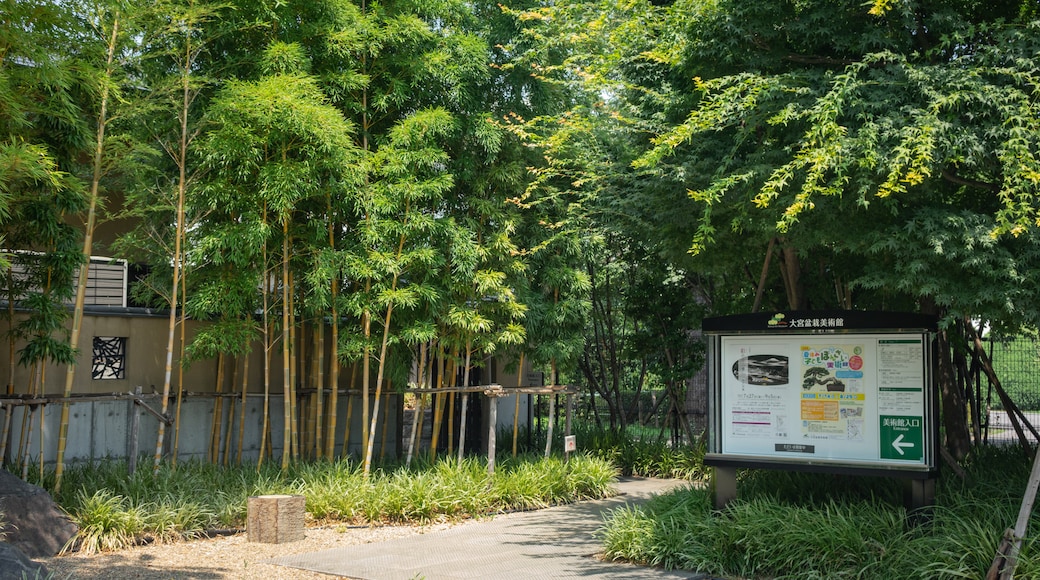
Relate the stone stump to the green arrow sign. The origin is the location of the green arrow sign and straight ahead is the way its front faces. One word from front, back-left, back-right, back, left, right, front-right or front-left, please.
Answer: right

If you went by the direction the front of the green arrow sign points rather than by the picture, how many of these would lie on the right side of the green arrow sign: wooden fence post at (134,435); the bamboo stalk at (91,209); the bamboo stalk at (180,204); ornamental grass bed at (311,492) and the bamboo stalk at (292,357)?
5

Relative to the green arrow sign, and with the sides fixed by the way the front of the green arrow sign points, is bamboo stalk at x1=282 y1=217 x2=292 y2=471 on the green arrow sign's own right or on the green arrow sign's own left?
on the green arrow sign's own right

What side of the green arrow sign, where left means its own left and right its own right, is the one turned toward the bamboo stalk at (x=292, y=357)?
right

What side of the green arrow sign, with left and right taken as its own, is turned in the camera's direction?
front

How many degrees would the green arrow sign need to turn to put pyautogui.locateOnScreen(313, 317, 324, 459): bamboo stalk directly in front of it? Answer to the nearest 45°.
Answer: approximately 90° to its right

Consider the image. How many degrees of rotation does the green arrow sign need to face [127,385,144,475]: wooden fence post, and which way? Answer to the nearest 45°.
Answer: approximately 90° to its right

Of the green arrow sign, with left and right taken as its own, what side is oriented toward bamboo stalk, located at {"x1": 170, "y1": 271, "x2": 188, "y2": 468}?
right

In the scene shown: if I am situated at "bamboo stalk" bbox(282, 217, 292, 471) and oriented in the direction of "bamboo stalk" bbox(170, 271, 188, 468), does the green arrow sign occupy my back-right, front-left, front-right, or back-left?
back-left

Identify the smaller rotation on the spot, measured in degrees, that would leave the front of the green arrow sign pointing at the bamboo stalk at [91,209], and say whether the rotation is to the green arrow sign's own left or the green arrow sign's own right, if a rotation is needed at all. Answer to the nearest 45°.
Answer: approximately 90° to the green arrow sign's own right

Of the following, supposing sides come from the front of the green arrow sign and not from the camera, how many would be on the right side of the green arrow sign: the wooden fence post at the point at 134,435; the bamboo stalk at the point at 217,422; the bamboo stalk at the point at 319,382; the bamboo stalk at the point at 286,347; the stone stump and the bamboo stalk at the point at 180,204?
6

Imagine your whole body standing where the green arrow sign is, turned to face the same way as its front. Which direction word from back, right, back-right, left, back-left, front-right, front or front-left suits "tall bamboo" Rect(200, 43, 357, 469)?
right

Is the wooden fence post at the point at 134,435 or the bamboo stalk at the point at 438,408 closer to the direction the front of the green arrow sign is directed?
the wooden fence post
